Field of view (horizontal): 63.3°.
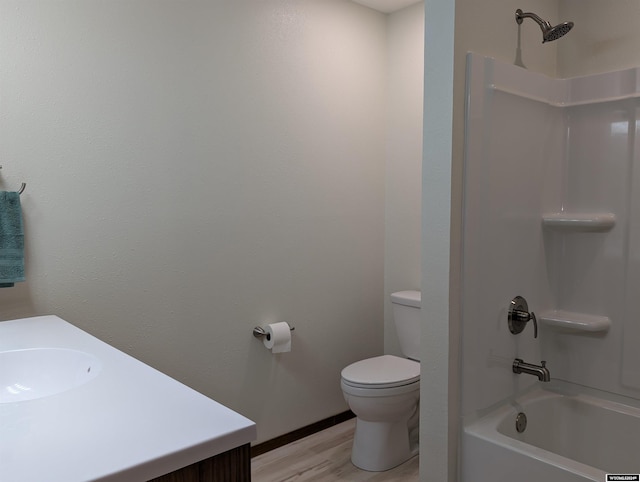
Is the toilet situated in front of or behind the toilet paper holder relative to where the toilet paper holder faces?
in front

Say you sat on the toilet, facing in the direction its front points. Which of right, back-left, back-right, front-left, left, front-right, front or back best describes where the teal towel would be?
front

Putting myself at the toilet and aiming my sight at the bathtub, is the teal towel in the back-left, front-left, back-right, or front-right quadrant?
back-right

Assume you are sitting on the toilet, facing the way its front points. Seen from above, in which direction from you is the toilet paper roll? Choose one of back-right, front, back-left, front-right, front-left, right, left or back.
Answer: front-right

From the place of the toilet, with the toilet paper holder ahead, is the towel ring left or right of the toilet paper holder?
left

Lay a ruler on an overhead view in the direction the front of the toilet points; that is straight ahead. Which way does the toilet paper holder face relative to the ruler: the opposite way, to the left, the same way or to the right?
to the left

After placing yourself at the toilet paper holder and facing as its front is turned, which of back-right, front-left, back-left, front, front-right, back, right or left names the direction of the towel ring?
right

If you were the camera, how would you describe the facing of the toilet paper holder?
facing the viewer and to the right of the viewer

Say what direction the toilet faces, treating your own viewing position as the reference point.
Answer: facing the viewer and to the left of the viewer

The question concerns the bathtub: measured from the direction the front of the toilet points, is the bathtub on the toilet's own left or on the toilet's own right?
on the toilet's own left

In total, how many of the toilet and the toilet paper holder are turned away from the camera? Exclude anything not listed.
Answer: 0

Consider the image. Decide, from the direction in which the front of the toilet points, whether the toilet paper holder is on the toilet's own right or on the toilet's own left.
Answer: on the toilet's own right
